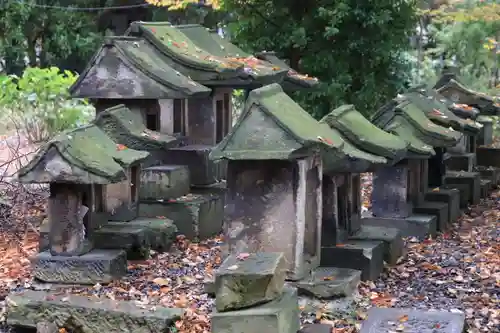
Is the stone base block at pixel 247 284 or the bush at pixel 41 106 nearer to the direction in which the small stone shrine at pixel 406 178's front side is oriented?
the stone base block

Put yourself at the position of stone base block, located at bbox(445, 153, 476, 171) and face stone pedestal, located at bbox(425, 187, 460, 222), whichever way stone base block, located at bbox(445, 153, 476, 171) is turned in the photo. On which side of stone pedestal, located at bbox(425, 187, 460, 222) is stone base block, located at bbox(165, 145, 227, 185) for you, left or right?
right

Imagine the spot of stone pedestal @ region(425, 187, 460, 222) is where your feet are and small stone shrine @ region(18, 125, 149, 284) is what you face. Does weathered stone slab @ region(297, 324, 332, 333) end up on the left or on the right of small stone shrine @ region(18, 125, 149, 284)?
left
